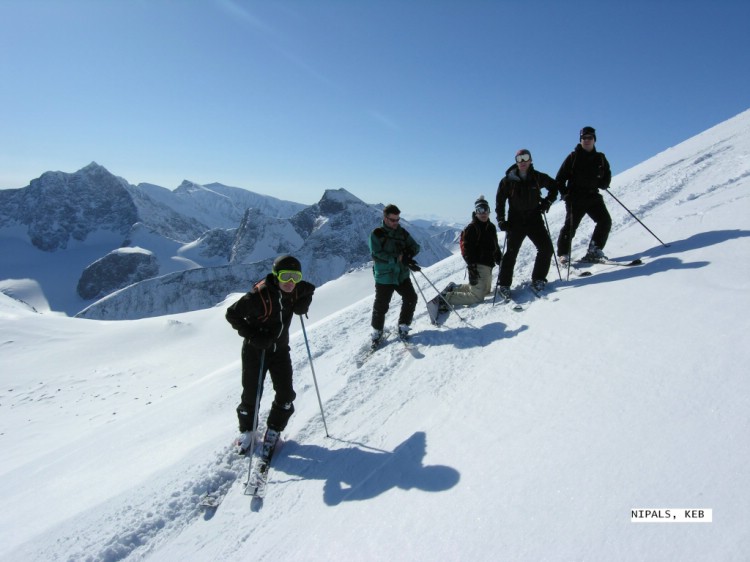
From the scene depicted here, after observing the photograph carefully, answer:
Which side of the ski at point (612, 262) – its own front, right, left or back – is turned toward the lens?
right

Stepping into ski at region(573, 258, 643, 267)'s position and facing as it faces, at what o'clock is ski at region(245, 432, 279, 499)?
ski at region(245, 432, 279, 499) is roughly at 4 o'clock from ski at region(573, 258, 643, 267).

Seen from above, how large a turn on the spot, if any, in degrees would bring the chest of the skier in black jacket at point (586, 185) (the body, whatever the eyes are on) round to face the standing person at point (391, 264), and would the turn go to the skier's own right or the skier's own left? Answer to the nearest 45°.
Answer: approximately 45° to the skier's own right

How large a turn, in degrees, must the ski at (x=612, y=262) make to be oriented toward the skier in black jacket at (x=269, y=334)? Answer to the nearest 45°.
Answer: approximately 135° to its right

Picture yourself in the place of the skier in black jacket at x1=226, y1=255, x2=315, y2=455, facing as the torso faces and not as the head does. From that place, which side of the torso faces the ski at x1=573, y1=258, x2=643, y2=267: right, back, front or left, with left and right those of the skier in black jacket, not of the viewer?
left

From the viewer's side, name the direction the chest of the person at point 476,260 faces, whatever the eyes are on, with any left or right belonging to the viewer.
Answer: facing the viewer and to the right of the viewer

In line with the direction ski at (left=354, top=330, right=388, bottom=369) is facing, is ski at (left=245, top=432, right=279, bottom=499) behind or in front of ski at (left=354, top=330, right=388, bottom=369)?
in front

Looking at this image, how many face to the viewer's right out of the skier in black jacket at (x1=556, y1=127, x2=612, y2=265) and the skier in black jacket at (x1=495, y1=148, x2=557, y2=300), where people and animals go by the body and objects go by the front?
0

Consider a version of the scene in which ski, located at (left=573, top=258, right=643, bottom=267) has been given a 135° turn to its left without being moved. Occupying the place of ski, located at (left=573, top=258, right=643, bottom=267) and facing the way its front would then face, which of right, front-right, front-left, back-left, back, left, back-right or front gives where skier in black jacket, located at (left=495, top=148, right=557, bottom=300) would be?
left

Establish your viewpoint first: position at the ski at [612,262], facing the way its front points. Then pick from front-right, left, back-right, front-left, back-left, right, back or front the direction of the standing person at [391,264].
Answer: back-right
